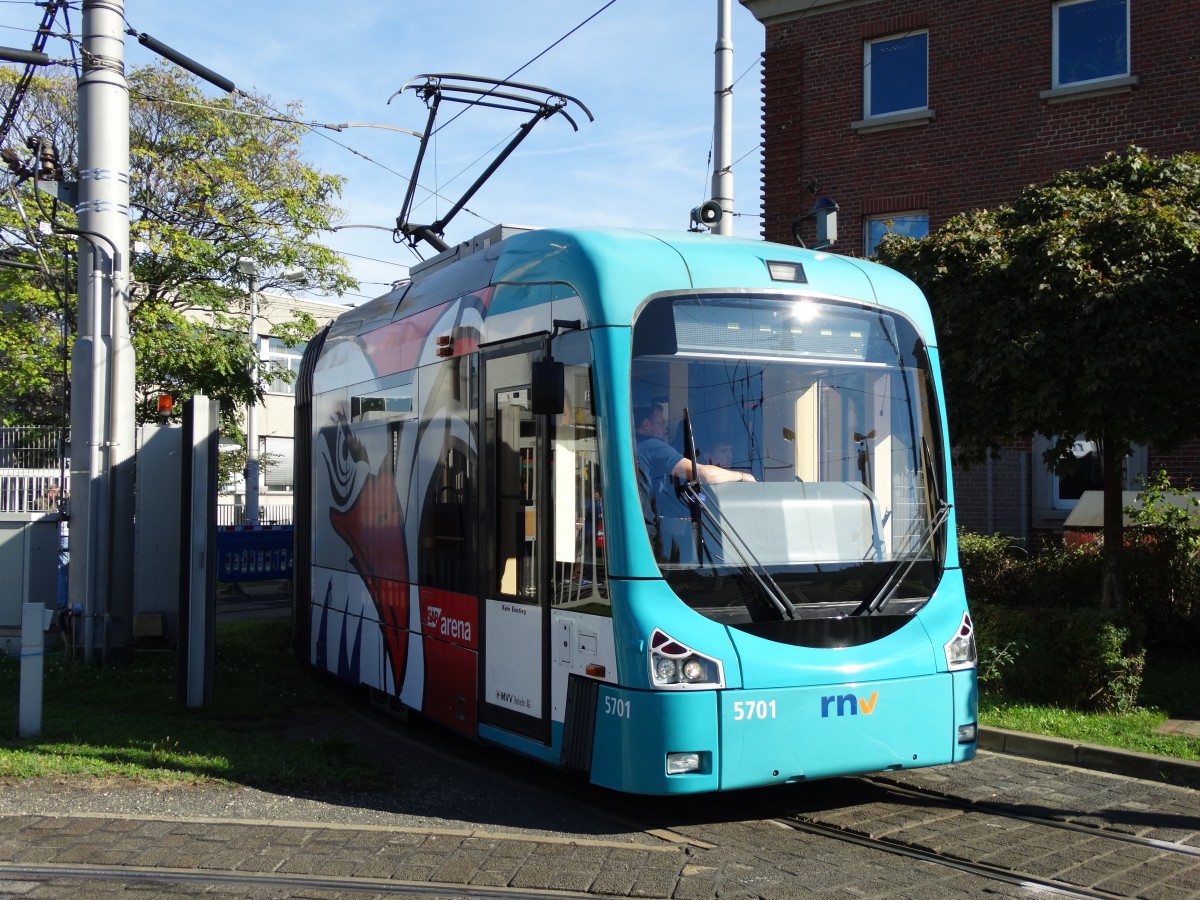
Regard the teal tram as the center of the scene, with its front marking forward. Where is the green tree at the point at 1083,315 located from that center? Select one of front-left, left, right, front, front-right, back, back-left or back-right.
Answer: left

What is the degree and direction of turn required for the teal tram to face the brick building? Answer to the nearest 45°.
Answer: approximately 135° to its left

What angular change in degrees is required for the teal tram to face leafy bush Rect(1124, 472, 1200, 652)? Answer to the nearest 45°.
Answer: approximately 90° to its left

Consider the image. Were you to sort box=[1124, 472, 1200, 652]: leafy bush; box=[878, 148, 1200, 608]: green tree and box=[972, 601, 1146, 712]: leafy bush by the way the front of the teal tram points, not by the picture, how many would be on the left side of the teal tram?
3

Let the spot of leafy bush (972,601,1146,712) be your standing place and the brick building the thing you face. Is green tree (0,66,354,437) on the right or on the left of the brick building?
left

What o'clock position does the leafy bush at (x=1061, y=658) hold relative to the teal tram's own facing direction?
The leafy bush is roughly at 9 o'clock from the teal tram.

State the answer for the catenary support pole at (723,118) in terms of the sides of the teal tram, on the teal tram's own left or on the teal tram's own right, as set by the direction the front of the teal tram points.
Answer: on the teal tram's own left

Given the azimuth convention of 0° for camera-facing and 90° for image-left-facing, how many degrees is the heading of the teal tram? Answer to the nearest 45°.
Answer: approximately 315°
